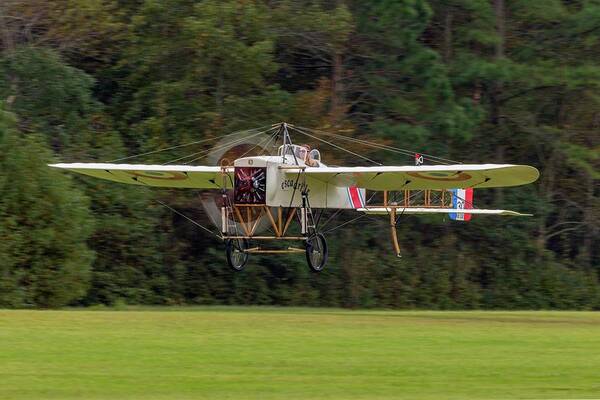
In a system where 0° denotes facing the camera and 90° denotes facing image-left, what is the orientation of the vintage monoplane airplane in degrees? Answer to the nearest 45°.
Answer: approximately 45°
